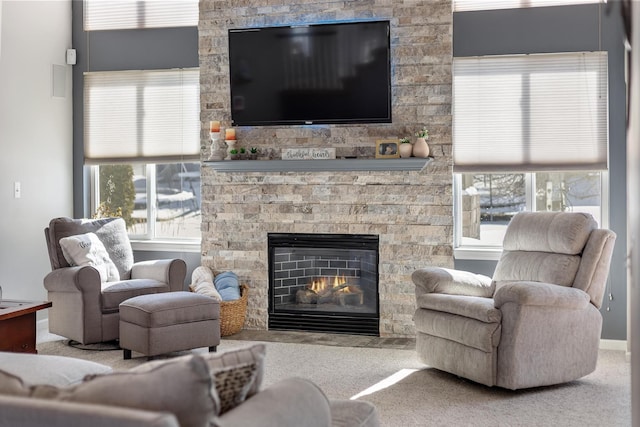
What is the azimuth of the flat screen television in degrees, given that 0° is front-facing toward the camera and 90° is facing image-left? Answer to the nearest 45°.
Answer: approximately 0°

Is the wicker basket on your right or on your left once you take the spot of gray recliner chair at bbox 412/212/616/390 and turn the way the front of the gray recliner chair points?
on your right

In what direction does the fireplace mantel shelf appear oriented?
toward the camera

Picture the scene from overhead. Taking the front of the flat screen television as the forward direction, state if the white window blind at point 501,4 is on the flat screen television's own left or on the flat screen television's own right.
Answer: on the flat screen television's own left

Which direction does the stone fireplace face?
toward the camera

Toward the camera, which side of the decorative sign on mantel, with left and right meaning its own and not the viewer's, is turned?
front

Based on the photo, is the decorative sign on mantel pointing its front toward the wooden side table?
no

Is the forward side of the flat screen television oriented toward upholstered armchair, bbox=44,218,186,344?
no

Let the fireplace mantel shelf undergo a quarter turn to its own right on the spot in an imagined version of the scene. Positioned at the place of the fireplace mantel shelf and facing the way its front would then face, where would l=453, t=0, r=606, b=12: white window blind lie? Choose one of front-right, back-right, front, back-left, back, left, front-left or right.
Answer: back

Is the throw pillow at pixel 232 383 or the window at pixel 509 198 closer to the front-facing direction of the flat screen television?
the throw pillow

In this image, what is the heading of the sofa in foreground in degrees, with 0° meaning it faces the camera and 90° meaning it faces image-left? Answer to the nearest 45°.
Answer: approximately 225°

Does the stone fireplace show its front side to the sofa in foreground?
yes

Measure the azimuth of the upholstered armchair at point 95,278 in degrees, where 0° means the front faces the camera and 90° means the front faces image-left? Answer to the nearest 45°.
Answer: approximately 315°
